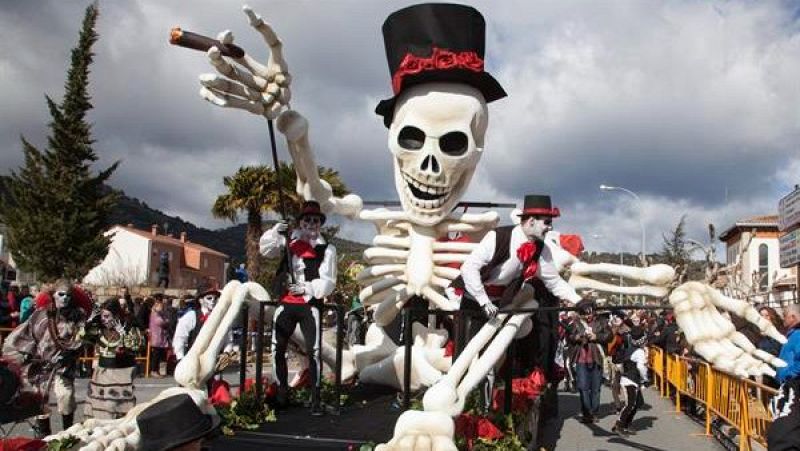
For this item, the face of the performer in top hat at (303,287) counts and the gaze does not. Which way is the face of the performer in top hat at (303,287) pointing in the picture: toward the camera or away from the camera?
toward the camera

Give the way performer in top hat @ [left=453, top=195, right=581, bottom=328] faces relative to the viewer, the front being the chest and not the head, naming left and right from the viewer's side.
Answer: facing the viewer and to the right of the viewer

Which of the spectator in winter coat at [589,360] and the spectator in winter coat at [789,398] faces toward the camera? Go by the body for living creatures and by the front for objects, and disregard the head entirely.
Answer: the spectator in winter coat at [589,360]

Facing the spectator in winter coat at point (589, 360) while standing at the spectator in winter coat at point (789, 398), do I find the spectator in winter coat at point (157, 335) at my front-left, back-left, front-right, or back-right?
front-left

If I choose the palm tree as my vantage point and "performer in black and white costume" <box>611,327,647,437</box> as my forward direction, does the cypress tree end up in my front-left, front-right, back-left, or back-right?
back-right

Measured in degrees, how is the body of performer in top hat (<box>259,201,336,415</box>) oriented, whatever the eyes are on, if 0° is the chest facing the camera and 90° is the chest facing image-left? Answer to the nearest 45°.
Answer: approximately 0°

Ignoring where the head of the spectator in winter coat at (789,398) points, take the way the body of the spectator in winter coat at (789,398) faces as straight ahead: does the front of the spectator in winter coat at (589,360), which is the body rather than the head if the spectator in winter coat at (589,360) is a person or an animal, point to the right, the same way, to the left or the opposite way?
to the left

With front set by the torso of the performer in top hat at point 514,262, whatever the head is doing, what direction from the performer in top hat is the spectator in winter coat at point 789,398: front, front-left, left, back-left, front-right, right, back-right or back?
front-left

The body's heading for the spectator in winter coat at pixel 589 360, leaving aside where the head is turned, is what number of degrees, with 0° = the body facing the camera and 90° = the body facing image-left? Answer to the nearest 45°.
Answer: approximately 0°

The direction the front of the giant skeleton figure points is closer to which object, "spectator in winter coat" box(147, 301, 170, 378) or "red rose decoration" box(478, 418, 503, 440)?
the red rose decoration

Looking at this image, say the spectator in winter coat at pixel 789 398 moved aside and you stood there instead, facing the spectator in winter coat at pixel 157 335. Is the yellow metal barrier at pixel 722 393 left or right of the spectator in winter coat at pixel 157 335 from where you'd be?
right

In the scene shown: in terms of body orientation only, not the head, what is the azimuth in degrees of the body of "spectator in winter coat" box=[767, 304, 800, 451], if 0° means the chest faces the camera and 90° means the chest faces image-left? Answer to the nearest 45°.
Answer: approximately 90°

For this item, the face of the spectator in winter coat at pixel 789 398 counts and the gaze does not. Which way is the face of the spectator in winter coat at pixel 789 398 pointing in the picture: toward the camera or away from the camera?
toward the camera

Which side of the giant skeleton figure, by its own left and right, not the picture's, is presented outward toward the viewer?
front

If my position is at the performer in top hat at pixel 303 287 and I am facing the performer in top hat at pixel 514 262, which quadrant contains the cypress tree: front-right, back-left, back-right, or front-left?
back-left
